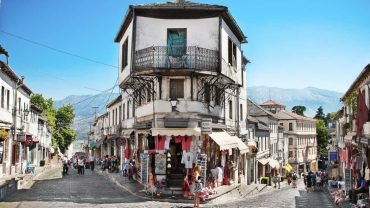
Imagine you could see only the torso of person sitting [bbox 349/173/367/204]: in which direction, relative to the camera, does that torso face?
to the viewer's left

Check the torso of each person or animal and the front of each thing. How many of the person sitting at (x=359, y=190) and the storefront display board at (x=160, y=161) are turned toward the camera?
1

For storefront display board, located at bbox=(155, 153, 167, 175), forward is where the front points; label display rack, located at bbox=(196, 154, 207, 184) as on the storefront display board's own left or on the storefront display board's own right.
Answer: on the storefront display board's own left

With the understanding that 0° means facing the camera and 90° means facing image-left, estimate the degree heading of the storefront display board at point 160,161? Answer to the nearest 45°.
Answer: approximately 0°

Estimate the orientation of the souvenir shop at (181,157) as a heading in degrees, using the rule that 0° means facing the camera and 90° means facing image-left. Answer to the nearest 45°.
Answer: approximately 0°
